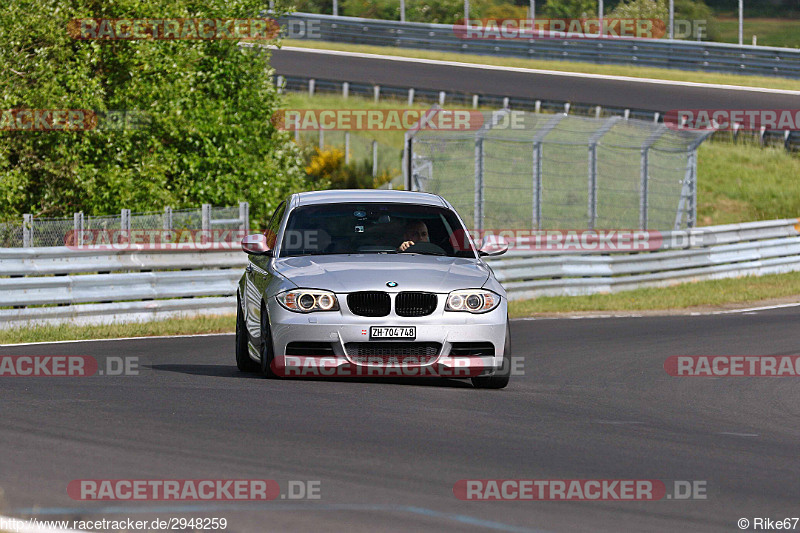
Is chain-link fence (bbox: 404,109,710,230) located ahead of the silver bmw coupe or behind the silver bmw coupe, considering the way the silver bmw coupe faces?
behind

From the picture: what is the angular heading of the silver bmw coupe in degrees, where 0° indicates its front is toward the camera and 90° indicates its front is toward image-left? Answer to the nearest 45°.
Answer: approximately 0°

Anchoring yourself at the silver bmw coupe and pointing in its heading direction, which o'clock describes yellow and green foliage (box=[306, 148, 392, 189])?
The yellow and green foliage is roughly at 6 o'clock from the silver bmw coupe.

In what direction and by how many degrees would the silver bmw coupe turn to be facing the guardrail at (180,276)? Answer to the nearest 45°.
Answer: approximately 180°

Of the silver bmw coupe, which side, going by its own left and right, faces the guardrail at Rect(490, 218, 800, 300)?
back

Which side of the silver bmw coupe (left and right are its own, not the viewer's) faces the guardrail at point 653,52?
back

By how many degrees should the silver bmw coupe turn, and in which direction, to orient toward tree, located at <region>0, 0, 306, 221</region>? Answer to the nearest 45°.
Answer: approximately 180°

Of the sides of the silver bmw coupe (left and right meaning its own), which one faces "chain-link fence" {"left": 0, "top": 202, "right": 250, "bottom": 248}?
back
